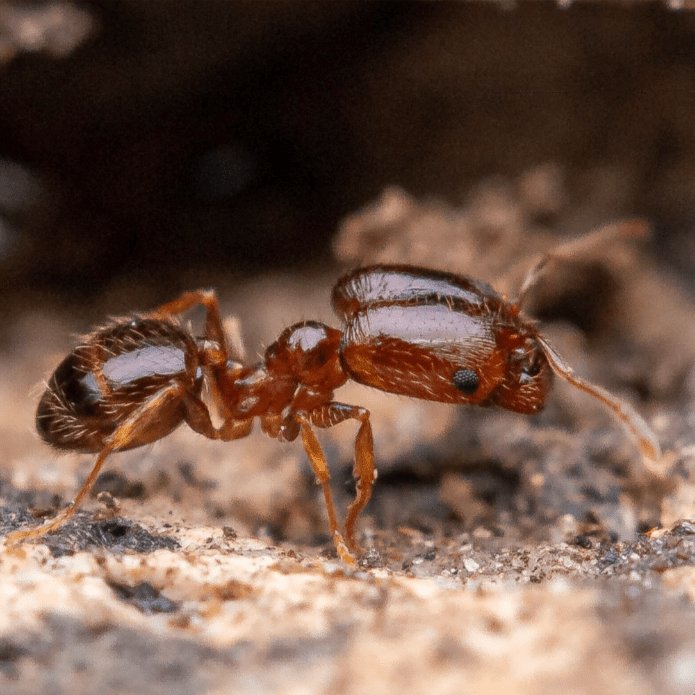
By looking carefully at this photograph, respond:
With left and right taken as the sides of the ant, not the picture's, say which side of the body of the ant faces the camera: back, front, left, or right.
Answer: right
